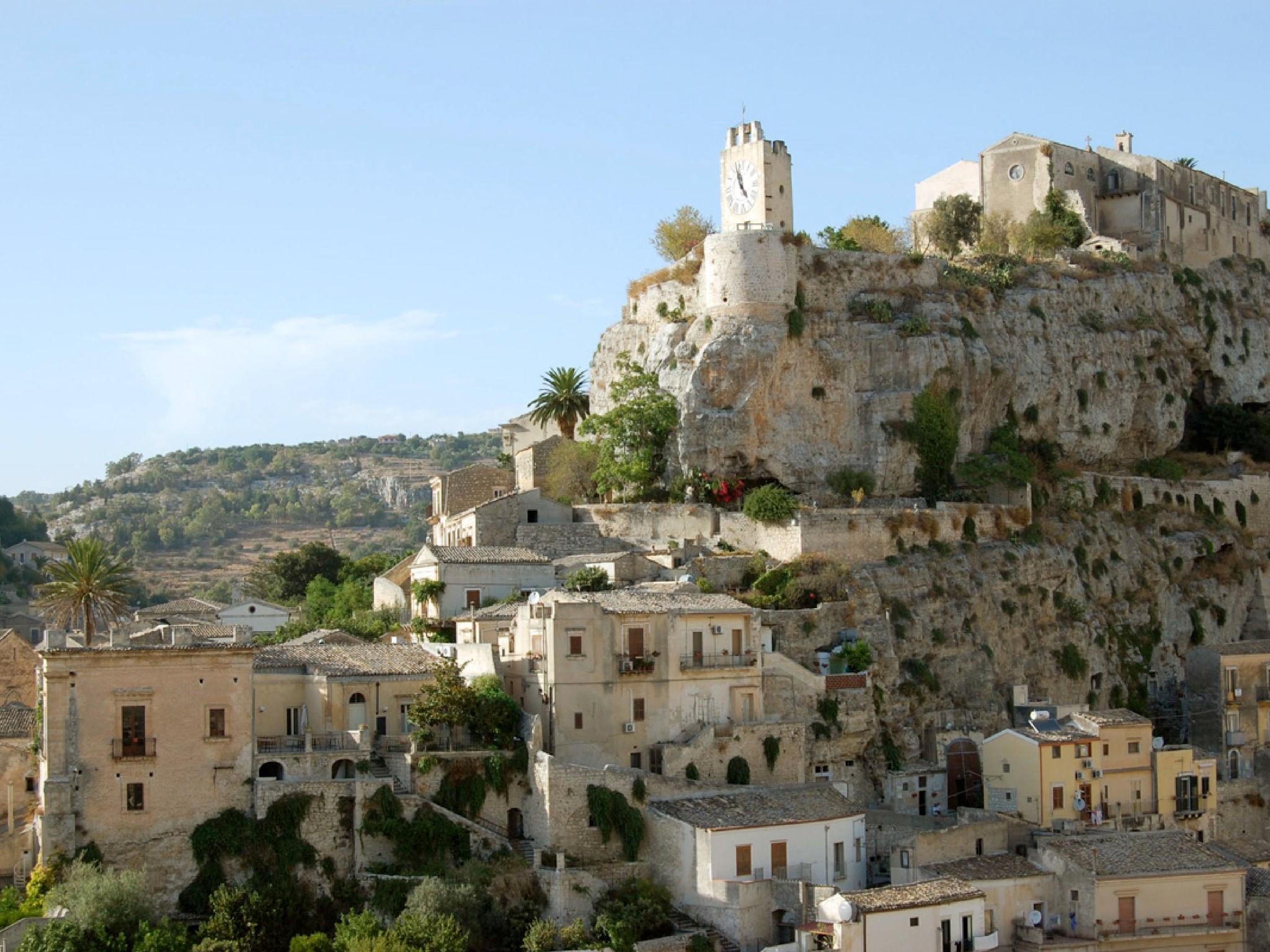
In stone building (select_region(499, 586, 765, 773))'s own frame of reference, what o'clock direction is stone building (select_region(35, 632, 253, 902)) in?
stone building (select_region(35, 632, 253, 902)) is roughly at 2 o'clock from stone building (select_region(499, 586, 765, 773)).

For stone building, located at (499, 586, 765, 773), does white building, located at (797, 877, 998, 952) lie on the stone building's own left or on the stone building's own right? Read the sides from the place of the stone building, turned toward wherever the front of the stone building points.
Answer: on the stone building's own left

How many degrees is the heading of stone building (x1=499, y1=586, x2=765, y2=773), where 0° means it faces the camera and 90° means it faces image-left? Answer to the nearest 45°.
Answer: approximately 0°

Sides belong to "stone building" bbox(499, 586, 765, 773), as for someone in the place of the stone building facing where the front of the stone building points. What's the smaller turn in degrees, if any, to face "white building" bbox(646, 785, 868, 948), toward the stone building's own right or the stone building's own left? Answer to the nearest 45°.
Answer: approximately 45° to the stone building's own left

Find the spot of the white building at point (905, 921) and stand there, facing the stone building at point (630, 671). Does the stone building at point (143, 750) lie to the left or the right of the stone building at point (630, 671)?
left
